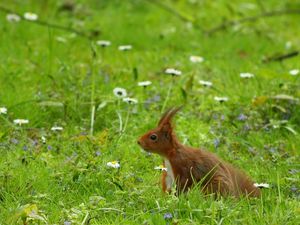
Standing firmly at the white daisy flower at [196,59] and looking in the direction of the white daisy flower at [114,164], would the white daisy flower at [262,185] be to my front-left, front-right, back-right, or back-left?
front-left

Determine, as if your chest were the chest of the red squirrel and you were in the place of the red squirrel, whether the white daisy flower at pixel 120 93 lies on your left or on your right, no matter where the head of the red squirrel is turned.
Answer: on your right

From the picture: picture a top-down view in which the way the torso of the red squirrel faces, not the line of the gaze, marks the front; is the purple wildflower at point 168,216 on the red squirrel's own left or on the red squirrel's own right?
on the red squirrel's own left

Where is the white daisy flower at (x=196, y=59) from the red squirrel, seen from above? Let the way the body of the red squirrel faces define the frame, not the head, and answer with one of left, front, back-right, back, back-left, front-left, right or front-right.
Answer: right

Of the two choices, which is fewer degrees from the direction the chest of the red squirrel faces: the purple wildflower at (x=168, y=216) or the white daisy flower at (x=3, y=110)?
the white daisy flower

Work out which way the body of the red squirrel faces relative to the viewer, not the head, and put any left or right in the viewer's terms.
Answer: facing to the left of the viewer

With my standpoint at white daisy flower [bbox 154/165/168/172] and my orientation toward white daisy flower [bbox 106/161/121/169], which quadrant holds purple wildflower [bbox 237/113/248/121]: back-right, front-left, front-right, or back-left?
back-right

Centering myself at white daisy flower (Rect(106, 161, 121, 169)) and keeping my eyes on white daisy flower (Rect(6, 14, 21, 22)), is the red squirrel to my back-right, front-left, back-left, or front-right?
back-right

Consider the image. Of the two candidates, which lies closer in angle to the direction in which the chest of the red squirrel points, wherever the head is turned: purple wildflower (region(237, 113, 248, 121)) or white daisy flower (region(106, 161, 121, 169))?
the white daisy flower

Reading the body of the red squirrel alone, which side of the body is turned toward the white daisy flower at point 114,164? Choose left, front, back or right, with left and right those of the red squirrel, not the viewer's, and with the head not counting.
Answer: front

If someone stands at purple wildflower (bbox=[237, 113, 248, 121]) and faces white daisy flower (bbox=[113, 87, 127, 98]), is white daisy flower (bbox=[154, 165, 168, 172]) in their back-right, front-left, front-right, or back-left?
front-left

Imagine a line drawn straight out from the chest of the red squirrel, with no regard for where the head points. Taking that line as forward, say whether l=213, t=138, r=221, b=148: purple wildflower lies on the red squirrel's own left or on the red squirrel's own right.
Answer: on the red squirrel's own right

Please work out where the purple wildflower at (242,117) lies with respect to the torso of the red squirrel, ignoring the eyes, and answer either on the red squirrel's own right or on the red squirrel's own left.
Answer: on the red squirrel's own right

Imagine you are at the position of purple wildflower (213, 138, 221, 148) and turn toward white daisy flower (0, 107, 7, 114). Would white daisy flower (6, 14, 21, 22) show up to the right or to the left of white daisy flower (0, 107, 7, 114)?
right

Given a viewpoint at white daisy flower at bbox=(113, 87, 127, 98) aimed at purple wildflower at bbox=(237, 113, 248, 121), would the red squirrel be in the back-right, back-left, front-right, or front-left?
front-right
